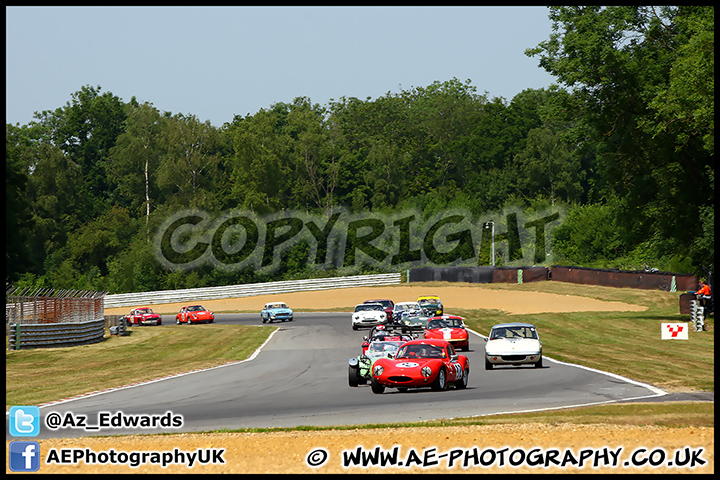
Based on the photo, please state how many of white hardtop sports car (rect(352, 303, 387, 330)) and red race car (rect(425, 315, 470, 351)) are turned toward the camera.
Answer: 2

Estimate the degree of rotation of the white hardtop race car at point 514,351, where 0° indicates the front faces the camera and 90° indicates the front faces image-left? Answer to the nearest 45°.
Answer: approximately 0°

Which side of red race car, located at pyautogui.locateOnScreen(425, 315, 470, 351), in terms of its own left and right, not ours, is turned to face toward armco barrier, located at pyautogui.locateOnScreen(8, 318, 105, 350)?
right

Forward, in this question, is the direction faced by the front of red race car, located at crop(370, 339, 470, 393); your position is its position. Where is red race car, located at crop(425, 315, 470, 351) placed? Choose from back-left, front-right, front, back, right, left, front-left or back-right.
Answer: back-right

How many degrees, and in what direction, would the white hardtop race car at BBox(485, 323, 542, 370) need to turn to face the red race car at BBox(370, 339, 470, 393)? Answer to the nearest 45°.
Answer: approximately 45° to its right

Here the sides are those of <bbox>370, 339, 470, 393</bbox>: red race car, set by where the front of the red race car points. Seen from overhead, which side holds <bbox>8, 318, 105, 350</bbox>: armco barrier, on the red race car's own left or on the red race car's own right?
on the red race car's own right

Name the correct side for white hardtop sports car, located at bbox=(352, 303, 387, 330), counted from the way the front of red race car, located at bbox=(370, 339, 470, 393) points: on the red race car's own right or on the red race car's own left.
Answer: on the red race car's own right

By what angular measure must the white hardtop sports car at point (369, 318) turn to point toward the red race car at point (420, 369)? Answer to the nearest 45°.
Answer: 0° — it already faces it

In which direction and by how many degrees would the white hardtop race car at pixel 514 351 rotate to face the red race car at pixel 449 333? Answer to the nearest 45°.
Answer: approximately 180°

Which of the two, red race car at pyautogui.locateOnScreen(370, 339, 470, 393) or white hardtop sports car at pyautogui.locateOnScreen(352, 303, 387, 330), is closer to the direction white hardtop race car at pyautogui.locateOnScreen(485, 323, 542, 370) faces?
the red race car
